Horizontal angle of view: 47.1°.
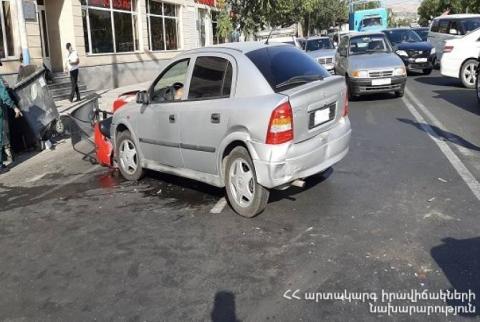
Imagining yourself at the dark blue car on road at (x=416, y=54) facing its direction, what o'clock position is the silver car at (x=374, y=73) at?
The silver car is roughly at 2 o'clock from the dark blue car on road.

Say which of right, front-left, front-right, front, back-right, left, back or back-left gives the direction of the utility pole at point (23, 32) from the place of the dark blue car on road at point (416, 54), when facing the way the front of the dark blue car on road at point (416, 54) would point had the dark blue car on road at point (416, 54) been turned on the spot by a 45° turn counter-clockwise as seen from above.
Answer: back-right

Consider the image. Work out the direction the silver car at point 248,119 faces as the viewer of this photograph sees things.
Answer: facing away from the viewer and to the left of the viewer

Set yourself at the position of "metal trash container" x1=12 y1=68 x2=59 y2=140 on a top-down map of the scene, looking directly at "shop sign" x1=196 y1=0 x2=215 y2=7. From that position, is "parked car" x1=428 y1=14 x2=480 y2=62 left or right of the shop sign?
right

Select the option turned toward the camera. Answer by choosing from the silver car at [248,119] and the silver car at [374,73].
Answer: the silver car at [374,73]

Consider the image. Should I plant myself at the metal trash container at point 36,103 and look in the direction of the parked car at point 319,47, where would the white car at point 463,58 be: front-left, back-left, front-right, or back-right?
front-right

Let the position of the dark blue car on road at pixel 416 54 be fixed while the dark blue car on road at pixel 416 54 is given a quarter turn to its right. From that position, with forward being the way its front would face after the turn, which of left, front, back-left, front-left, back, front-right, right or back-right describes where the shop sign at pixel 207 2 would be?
front

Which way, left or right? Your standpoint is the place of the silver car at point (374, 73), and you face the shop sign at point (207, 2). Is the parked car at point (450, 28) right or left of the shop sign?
right

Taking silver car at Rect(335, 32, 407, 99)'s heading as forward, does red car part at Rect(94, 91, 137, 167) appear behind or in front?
in front

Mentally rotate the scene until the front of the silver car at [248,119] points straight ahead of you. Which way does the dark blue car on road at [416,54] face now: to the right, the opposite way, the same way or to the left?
the opposite way

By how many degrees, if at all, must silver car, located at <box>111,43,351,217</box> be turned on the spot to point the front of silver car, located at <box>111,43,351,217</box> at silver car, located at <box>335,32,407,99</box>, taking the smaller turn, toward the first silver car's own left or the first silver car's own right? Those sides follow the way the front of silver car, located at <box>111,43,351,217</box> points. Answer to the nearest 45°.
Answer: approximately 90° to the first silver car's own right

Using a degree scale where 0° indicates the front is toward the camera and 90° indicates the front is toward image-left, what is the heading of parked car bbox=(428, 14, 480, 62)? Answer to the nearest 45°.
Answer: approximately 45°

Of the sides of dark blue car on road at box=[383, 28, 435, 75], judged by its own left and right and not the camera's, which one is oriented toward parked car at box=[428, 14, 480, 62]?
left

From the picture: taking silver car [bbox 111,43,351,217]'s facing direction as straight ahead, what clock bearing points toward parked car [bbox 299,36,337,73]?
The parked car is roughly at 2 o'clock from the silver car.

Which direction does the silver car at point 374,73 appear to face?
toward the camera

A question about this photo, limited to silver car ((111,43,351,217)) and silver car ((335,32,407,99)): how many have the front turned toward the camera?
1

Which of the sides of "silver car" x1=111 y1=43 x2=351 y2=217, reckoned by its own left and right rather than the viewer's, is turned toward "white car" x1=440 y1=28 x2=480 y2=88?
right
